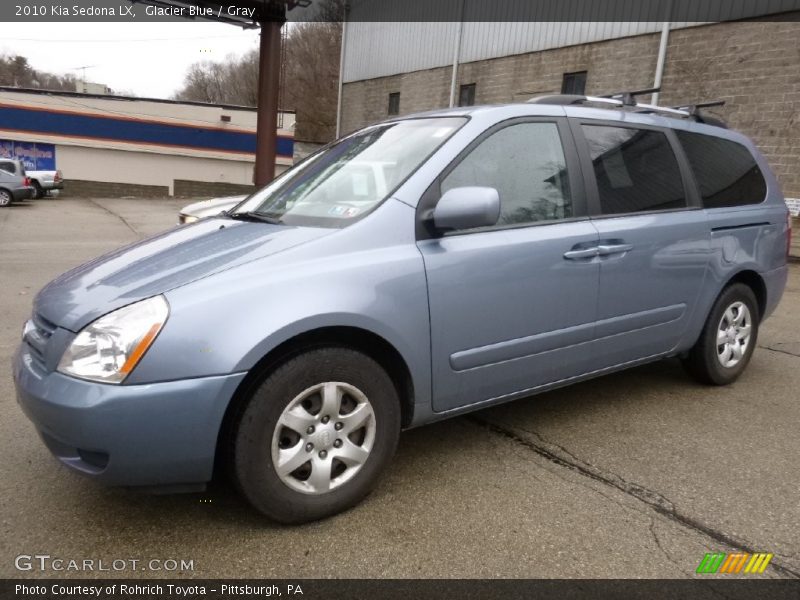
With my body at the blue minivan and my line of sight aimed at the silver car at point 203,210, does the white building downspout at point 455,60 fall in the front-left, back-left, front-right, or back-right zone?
front-right

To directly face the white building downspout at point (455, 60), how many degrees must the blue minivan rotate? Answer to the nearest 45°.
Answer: approximately 135° to its right

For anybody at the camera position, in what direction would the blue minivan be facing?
facing the viewer and to the left of the viewer

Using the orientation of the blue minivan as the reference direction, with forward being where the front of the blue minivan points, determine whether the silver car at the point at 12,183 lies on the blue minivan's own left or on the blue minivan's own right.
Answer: on the blue minivan's own right

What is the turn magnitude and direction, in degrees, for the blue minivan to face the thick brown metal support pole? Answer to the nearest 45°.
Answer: approximately 135° to its right
